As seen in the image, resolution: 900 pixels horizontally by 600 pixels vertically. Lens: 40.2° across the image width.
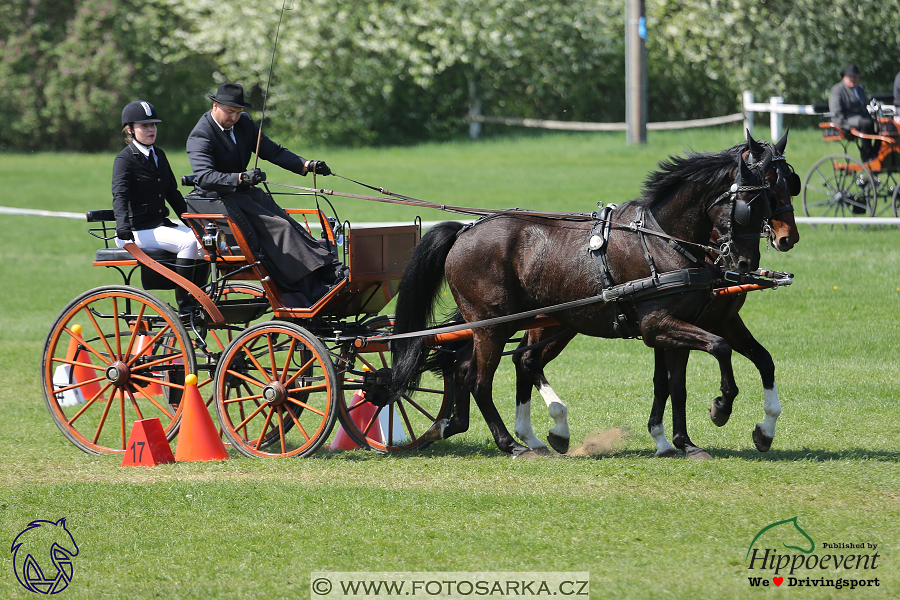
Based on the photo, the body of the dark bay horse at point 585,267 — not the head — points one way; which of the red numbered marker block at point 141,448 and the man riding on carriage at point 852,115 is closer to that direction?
the man riding on carriage

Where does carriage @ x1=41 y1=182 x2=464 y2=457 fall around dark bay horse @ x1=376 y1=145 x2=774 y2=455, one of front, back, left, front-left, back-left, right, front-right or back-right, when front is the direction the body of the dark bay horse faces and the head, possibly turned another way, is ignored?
back

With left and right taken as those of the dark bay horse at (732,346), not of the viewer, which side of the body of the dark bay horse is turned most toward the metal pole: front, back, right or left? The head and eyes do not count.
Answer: left

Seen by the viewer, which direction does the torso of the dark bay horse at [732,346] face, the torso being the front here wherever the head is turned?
to the viewer's right

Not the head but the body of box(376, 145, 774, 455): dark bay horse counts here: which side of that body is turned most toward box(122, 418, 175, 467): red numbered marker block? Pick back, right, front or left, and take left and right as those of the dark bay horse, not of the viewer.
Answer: back

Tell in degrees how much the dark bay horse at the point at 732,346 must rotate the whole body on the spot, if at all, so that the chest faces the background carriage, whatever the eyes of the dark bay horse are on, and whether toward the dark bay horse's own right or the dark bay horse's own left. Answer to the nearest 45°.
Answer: approximately 90° to the dark bay horse's own left

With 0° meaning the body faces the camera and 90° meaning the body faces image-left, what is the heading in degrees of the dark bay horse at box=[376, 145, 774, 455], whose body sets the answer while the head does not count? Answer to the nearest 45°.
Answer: approximately 270°

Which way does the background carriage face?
to the viewer's right

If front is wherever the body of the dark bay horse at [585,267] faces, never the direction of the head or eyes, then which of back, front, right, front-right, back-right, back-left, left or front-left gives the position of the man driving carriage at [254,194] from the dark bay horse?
back
